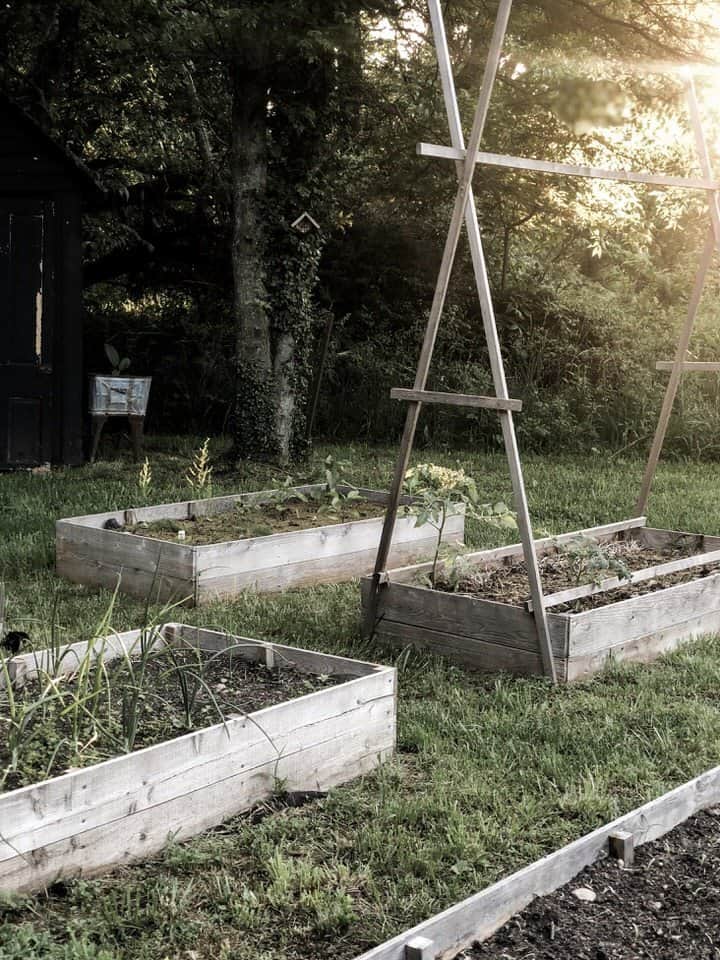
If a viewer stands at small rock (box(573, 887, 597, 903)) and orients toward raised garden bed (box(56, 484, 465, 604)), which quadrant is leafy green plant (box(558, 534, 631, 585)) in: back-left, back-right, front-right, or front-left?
front-right

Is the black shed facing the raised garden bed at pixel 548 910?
yes

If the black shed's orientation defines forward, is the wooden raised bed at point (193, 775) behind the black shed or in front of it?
in front

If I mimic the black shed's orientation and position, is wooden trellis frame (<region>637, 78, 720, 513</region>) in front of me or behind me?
in front

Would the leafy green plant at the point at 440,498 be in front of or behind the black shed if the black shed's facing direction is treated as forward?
in front

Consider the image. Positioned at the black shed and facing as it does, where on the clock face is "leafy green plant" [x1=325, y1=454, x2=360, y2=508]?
The leafy green plant is roughly at 11 o'clock from the black shed.

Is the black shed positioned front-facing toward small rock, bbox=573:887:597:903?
yes

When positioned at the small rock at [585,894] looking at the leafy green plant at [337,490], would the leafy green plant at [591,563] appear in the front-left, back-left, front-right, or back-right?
front-right

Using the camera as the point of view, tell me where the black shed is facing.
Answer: facing the viewer

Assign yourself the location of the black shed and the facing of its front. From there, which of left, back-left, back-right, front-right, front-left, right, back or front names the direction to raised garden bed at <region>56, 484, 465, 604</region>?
front
